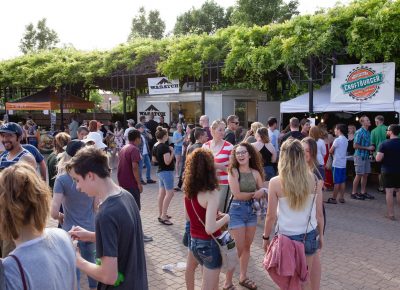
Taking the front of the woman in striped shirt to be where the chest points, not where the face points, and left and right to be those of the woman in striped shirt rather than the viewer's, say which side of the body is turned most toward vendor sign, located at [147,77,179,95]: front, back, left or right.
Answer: back

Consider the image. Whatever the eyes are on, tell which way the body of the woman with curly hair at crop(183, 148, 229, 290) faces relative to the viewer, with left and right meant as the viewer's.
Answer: facing away from the viewer and to the right of the viewer

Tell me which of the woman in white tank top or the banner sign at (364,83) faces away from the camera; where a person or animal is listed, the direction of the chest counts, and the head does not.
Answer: the woman in white tank top

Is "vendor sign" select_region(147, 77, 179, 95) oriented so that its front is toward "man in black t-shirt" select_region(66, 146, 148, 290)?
yes

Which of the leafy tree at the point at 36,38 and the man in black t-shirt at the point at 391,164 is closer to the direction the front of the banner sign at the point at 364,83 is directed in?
the man in black t-shirt

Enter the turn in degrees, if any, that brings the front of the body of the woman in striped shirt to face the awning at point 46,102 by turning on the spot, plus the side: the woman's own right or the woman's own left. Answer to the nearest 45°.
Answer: approximately 135° to the woman's own right

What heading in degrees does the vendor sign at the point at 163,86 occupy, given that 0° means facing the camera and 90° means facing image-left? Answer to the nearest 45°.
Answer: approximately 0°

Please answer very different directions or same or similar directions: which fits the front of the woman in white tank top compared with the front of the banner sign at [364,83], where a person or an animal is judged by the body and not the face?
very different directions
